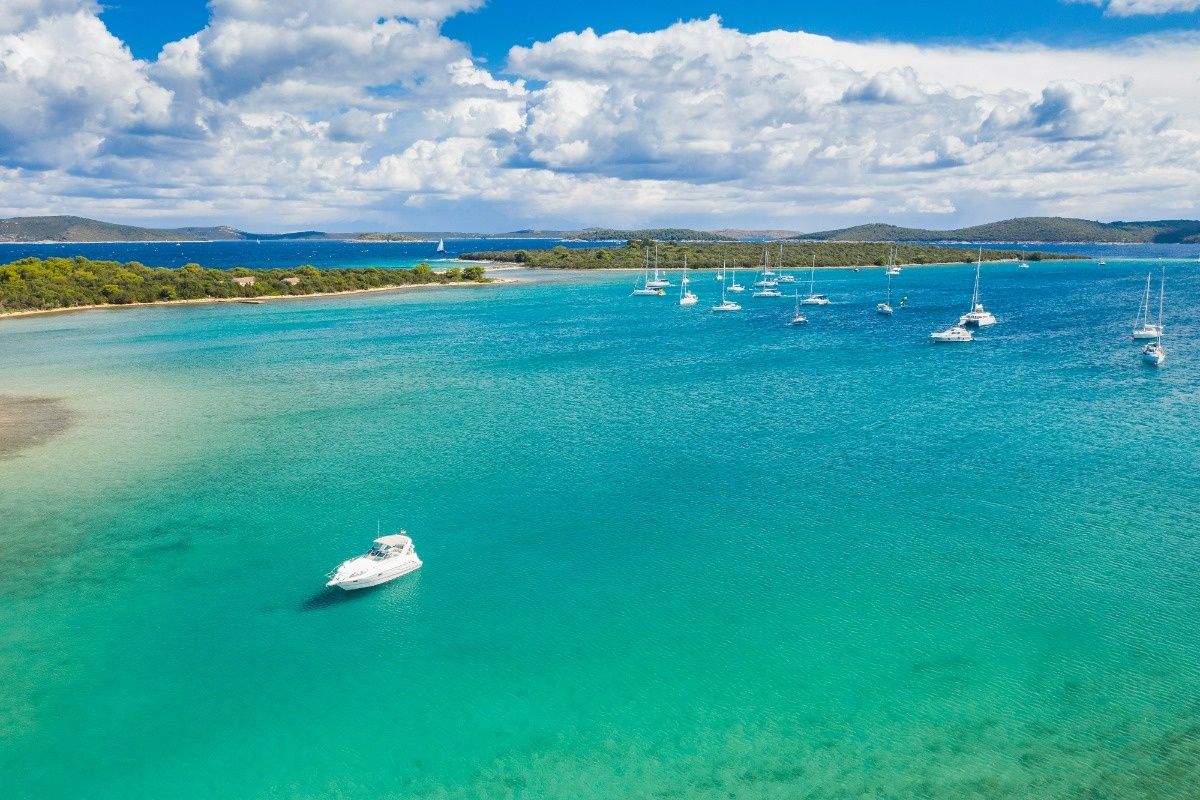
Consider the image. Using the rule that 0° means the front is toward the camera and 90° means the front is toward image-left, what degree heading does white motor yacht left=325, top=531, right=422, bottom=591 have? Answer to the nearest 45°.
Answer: approximately 45°
